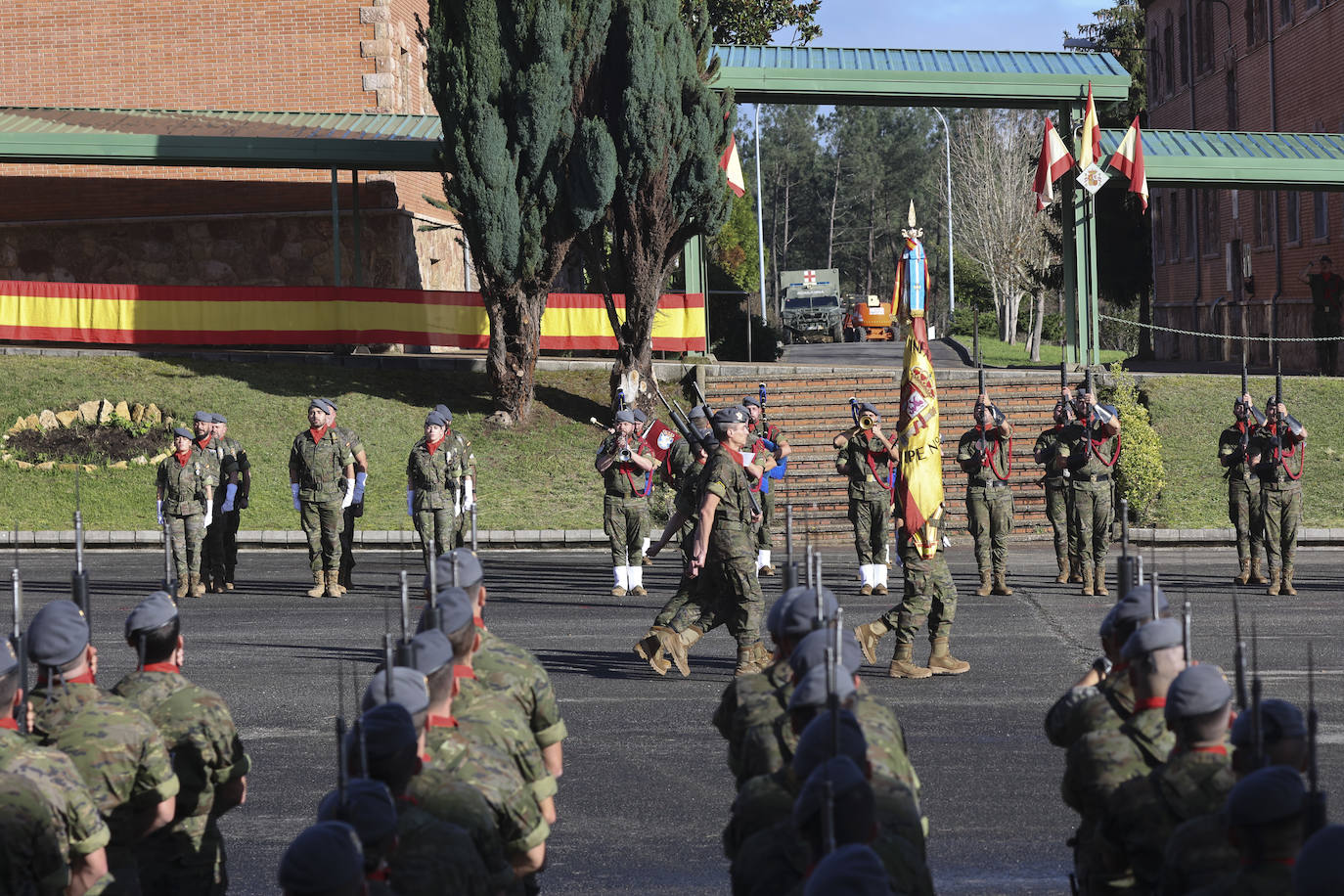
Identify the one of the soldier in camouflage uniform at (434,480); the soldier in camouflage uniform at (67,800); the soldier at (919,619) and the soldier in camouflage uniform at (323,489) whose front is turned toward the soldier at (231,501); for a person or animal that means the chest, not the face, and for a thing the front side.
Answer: the soldier in camouflage uniform at (67,800)

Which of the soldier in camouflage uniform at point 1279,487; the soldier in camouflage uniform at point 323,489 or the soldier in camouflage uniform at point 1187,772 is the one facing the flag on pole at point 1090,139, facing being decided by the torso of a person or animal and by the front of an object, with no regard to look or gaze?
the soldier in camouflage uniform at point 1187,772

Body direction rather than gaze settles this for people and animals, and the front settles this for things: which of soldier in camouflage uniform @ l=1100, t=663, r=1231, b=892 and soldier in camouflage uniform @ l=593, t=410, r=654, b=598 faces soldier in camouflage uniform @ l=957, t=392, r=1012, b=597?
soldier in camouflage uniform @ l=1100, t=663, r=1231, b=892

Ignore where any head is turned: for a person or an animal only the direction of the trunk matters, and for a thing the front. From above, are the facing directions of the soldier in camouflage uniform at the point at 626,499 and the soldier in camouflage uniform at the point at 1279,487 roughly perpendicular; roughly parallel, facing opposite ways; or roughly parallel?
roughly parallel

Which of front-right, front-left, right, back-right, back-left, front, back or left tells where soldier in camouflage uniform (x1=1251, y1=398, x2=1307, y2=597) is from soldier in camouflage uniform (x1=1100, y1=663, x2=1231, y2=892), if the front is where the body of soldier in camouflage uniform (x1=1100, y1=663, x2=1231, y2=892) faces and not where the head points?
front

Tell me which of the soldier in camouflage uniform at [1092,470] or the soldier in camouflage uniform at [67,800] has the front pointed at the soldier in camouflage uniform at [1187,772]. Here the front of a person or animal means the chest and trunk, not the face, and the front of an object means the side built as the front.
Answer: the soldier in camouflage uniform at [1092,470]

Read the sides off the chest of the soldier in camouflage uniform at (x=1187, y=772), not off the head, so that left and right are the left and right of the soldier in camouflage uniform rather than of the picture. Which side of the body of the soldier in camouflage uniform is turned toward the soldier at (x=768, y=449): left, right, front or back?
front

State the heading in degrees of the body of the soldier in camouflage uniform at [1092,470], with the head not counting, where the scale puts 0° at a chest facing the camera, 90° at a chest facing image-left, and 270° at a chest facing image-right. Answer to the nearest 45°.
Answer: approximately 0°

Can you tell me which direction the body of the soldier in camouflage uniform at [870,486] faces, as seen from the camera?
toward the camera

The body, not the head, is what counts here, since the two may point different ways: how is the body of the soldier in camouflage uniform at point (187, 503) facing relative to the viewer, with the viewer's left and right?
facing the viewer

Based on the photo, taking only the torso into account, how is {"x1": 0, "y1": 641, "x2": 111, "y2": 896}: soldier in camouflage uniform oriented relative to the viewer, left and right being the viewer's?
facing away from the viewer

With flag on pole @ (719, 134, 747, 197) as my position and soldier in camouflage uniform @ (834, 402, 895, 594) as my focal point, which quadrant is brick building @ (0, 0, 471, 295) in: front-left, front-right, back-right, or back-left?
back-right

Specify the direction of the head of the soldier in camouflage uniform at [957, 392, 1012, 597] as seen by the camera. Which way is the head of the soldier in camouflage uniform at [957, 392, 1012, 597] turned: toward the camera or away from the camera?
toward the camera

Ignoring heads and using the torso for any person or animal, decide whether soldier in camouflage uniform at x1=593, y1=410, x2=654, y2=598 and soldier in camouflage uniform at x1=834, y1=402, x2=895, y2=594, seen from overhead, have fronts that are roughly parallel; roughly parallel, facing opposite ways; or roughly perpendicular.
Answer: roughly parallel

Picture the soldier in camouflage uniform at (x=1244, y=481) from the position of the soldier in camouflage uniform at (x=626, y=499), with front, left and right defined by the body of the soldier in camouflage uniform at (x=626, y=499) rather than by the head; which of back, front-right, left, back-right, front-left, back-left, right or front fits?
left

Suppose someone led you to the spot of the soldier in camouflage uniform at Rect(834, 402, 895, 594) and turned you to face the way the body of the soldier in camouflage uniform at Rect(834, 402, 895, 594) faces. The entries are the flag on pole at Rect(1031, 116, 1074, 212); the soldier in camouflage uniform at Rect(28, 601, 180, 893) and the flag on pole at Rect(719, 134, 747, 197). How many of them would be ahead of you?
1

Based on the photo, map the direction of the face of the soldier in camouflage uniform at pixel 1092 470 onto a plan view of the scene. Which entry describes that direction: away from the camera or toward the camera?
toward the camera

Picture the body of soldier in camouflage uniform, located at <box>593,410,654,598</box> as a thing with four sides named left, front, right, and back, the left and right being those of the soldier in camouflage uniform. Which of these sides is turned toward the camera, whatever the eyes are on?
front

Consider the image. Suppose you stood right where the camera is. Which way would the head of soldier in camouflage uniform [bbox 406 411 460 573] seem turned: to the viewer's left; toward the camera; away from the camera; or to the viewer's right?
toward the camera
